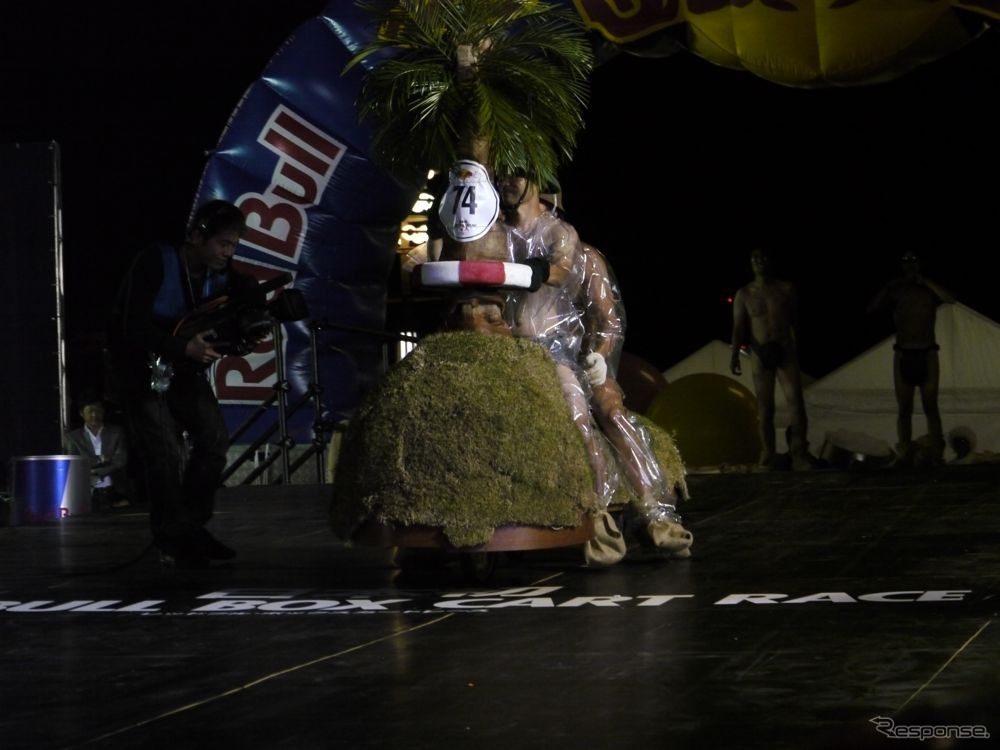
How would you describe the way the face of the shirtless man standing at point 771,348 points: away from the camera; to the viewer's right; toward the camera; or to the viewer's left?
toward the camera

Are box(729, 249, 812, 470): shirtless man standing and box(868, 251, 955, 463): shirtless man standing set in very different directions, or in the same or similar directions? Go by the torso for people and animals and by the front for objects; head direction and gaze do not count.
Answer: same or similar directions

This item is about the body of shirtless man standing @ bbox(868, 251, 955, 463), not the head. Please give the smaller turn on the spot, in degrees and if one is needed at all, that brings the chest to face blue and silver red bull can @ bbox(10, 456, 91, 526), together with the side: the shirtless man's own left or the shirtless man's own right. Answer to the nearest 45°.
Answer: approximately 45° to the shirtless man's own right

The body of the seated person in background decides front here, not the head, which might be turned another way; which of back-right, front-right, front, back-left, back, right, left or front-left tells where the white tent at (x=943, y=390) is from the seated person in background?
left

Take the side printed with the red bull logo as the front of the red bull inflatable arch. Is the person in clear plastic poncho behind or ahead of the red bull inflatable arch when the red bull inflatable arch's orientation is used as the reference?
ahead

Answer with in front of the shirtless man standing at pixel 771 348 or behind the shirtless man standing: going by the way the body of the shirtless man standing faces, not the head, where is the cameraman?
in front

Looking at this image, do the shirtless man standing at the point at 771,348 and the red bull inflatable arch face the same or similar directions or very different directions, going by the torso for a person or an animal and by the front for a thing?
same or similar directions

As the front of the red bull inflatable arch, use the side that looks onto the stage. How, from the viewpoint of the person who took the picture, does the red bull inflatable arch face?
facing the viewer

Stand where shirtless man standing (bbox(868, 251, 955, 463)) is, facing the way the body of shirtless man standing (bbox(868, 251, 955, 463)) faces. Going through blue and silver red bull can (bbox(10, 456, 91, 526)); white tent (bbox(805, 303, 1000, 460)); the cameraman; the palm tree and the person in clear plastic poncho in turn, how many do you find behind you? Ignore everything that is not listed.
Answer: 1

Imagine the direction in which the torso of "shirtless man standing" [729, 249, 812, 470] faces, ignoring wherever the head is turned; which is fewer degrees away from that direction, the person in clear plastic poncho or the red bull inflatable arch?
the person in clear plastic poncho

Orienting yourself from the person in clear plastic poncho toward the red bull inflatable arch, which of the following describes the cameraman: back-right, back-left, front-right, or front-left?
front-left

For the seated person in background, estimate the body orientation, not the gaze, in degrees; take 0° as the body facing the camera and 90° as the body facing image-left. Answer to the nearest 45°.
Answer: approximately 0°

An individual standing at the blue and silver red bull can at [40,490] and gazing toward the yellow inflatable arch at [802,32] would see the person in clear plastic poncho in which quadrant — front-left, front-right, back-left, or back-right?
front-right

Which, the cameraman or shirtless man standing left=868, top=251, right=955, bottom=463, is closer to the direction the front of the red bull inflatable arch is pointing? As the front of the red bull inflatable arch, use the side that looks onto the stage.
the cameraman

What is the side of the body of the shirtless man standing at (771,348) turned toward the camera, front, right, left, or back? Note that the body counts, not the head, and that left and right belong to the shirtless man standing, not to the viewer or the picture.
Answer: front

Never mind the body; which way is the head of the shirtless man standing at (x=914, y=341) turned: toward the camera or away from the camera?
toward the camera
